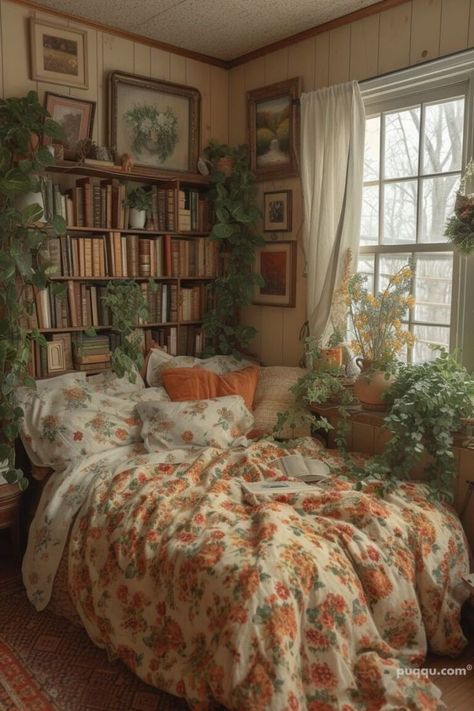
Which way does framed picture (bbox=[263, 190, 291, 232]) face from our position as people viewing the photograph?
facing the viewer and to the left of the viewer

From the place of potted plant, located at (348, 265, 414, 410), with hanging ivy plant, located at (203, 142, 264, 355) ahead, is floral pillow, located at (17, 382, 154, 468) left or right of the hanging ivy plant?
left

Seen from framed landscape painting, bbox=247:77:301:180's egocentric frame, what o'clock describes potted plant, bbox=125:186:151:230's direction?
The potted plant is roughly at 1 o'clock from the framed landscape painting.

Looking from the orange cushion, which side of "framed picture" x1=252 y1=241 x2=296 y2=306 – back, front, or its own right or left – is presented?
front

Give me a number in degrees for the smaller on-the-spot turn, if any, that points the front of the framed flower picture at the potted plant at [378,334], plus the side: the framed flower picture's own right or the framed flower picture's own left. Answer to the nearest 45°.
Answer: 0° — it already faces it

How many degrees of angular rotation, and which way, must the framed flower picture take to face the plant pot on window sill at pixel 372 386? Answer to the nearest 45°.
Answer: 0° — it already faces it

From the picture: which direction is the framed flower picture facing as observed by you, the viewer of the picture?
facing the viewer and to the right of the viewer

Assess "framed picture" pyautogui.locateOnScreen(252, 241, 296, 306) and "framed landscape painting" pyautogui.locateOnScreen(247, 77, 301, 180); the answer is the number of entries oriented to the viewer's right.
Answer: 0

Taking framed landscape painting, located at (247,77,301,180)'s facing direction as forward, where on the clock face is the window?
The window is roughly at 9 o'clock from the framed landscape painting.

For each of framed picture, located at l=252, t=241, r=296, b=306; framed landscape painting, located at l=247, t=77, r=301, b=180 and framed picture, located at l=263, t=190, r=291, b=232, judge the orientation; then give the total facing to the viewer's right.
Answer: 0

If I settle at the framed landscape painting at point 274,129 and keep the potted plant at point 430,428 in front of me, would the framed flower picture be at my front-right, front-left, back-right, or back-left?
back-right

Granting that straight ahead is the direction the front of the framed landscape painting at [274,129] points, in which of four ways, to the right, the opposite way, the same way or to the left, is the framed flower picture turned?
to the left

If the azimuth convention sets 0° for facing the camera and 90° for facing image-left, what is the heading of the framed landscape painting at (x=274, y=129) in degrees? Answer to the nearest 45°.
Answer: approximately 45°

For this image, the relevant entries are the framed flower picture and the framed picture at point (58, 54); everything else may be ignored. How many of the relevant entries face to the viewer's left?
0

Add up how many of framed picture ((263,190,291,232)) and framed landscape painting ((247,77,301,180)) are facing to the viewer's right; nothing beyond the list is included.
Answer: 0

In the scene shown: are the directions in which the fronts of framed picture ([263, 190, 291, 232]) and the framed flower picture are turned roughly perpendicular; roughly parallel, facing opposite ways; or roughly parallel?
roughly perpendicular
